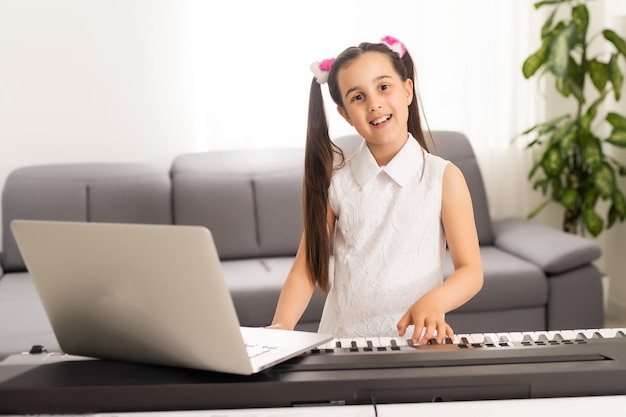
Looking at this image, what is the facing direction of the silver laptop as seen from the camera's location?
facing away from the viewer and to the right of the viewer

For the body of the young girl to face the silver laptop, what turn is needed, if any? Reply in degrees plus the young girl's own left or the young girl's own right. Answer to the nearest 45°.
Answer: approximately 45° to the young girl's own right

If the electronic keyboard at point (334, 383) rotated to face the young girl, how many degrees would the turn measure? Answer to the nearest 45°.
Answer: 0° — it already faces them

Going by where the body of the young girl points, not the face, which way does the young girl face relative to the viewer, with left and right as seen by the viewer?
facing the viewer

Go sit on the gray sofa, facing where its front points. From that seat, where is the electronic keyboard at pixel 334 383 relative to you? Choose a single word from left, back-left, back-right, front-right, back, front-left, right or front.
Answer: front

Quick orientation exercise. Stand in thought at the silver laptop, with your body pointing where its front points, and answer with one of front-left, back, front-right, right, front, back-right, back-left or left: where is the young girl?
front

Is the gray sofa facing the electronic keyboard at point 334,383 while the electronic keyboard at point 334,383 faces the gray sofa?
yes

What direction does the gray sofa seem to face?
toward the camera

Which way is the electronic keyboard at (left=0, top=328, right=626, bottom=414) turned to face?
away from the camera

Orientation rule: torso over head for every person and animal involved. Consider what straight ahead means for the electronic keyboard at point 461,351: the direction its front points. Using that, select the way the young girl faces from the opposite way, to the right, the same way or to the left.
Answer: the opposite way

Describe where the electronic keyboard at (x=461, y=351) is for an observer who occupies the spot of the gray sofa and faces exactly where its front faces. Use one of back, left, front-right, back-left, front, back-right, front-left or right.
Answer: front

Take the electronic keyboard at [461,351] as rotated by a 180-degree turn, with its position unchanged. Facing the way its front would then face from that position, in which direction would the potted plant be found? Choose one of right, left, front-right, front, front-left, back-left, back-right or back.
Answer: back

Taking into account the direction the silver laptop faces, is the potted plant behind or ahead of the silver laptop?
ahead

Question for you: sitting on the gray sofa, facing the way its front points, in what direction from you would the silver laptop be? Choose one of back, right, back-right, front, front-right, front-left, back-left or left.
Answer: front

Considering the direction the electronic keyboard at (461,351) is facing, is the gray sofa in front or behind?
in front
